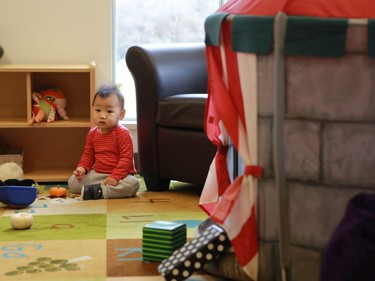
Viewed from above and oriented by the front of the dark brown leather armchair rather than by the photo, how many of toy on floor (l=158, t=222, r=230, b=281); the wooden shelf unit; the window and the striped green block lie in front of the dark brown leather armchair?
2

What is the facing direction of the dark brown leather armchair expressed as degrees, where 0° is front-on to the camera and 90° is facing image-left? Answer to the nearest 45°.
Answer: approximately 0°

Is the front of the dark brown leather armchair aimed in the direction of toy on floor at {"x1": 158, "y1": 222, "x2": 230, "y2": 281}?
yes

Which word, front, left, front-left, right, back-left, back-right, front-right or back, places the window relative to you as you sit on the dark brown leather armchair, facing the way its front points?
back

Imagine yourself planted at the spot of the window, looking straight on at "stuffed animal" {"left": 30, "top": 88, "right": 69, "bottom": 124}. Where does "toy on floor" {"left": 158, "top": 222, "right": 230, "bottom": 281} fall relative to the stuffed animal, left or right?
left

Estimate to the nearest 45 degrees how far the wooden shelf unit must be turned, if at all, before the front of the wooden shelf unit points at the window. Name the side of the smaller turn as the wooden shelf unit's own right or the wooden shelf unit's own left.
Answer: approximately 90° to the wooden shelf unit's own left

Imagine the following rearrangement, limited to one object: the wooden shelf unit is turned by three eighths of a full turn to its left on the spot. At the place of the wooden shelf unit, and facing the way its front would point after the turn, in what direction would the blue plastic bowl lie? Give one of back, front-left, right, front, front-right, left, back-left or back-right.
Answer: back-right

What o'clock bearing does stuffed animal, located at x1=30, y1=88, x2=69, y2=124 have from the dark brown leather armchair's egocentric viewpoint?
The stuffed animal is roughly at 4 o'clock from the dark brown leather armchair.

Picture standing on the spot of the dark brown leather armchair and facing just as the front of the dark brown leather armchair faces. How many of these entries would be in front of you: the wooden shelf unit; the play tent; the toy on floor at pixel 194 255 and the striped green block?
3

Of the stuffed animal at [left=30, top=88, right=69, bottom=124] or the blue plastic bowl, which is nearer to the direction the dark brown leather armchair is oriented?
the blue plastic bowl

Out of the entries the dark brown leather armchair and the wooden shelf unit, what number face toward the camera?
2

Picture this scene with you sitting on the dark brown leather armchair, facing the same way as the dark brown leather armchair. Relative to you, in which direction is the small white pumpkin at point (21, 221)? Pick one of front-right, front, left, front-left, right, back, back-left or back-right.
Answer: front-right

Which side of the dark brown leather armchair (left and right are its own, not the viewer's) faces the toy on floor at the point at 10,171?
right

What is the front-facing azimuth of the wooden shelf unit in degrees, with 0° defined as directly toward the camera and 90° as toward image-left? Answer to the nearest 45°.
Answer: approximately 0°
